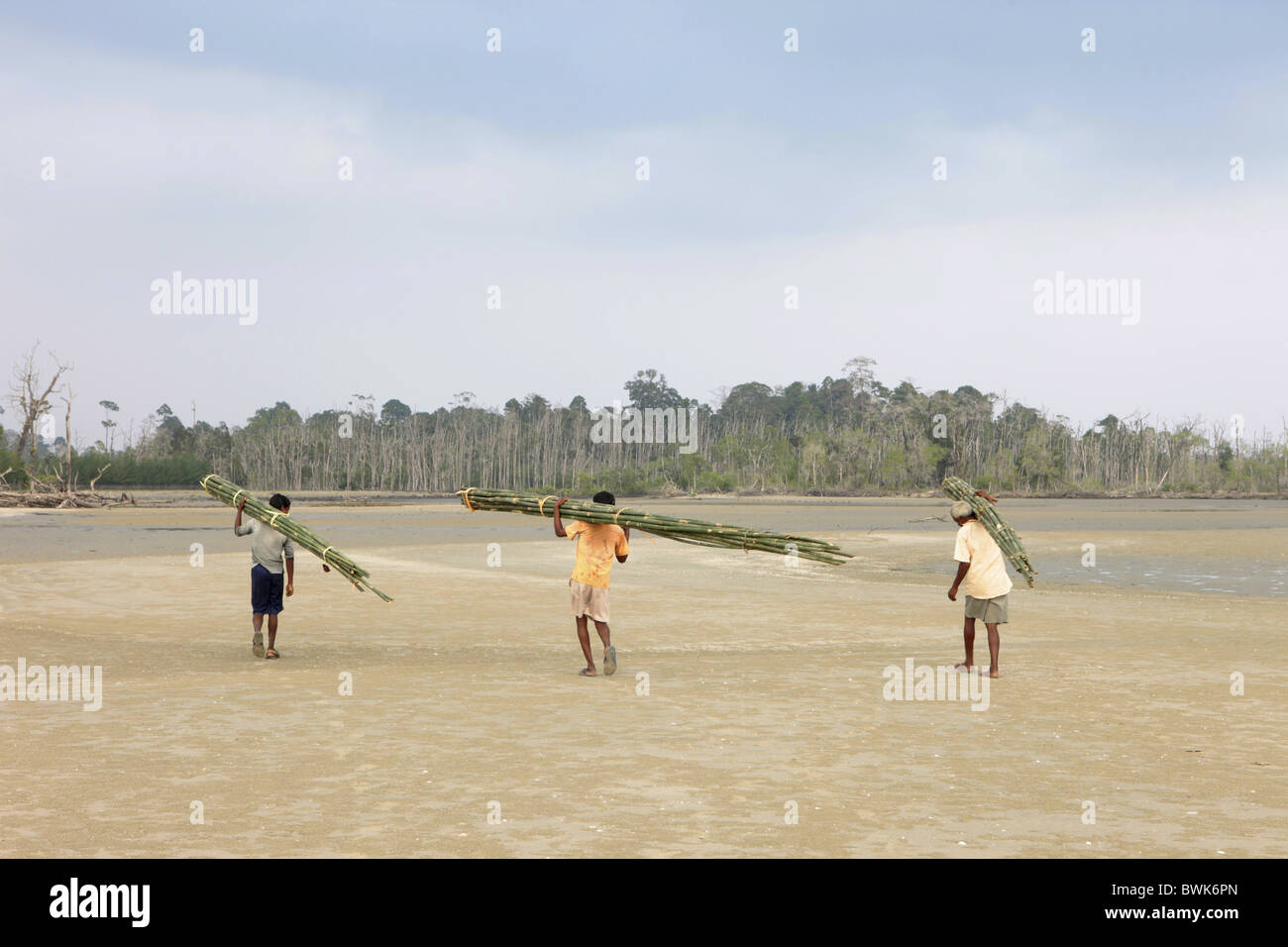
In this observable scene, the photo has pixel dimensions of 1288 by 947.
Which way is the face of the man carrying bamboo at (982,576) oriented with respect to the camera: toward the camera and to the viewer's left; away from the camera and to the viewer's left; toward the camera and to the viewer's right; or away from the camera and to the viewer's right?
away from the camera and to the viewer's left

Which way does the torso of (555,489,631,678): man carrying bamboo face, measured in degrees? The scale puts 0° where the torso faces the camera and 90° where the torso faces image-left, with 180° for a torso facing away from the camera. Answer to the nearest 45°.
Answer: approximately 180°

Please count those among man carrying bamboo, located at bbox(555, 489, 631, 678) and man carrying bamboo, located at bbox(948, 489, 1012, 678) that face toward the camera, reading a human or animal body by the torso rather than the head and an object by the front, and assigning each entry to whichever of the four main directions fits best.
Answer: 0

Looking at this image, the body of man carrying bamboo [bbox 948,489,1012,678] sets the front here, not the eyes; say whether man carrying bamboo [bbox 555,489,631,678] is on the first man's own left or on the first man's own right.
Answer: on the first man's own left

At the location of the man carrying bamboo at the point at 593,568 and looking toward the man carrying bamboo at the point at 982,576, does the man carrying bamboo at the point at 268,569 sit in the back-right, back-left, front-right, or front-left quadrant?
back-left

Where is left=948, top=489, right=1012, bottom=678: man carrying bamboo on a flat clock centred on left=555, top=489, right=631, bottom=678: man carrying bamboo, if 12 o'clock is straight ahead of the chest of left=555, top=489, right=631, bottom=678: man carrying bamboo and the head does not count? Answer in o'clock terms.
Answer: left=948, top=489, right=1012, bottom=678: man carrying bamboo is roughly at 3 o'clock from left=555, top=489, right=631, bottom=678: man carrying bamboo.

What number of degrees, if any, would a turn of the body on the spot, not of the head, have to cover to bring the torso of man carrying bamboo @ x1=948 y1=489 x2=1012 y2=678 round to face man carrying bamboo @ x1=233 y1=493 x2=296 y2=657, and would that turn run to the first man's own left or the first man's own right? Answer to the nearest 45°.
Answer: approximately 45° to the first man's own left

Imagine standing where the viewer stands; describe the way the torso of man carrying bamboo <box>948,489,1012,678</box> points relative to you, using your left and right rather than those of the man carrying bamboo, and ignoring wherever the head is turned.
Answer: facing away from the viewer and to the left of the viewer

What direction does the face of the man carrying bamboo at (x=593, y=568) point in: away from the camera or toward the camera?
away from the camera
